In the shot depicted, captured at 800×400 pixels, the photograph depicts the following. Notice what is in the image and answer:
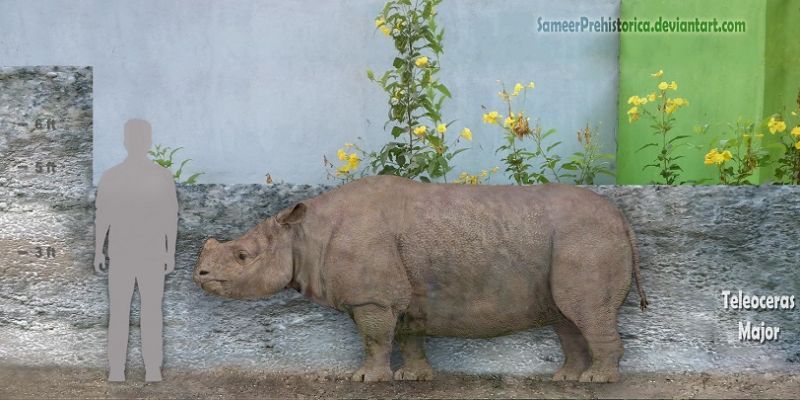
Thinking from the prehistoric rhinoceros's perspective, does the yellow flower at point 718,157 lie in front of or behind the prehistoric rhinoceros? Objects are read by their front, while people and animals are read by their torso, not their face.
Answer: behind

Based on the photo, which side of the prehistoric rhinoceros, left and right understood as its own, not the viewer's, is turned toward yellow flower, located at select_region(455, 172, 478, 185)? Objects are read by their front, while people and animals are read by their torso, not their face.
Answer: right

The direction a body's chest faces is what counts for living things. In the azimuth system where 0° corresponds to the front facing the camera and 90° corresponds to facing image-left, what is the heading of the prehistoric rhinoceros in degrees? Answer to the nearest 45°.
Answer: approximately 90°

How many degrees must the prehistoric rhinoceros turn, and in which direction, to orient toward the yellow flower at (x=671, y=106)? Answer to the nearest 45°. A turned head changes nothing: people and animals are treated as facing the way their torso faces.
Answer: approximately 135° to its right
